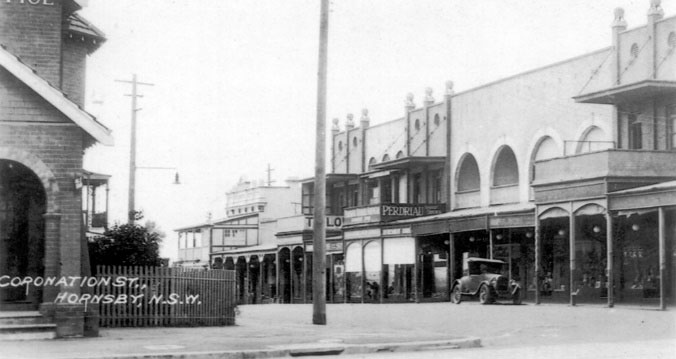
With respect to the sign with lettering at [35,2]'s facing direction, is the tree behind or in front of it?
behind

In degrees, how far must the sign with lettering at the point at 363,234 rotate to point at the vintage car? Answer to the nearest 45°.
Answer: approximately 45° to its left

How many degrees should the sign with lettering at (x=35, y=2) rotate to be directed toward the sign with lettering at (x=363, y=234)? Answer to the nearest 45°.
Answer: approximately 135° to its left

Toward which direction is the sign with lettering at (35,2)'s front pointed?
toward the camera

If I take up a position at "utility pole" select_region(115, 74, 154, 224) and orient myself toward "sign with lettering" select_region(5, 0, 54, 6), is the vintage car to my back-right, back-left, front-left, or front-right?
front-left

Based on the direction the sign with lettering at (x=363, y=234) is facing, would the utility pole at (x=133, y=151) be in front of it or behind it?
in front

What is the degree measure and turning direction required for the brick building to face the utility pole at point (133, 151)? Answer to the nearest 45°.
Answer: approximately 180°

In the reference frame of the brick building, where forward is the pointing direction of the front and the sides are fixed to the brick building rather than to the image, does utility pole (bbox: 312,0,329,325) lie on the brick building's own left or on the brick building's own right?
on the brick building's own left

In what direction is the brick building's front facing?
toward the camera

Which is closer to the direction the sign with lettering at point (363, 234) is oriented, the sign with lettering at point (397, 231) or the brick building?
the brick building

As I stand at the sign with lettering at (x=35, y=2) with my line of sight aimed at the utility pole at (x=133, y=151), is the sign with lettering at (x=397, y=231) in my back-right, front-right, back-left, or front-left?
front-right

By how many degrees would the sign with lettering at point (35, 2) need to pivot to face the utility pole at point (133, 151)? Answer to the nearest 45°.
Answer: approximately 180°
